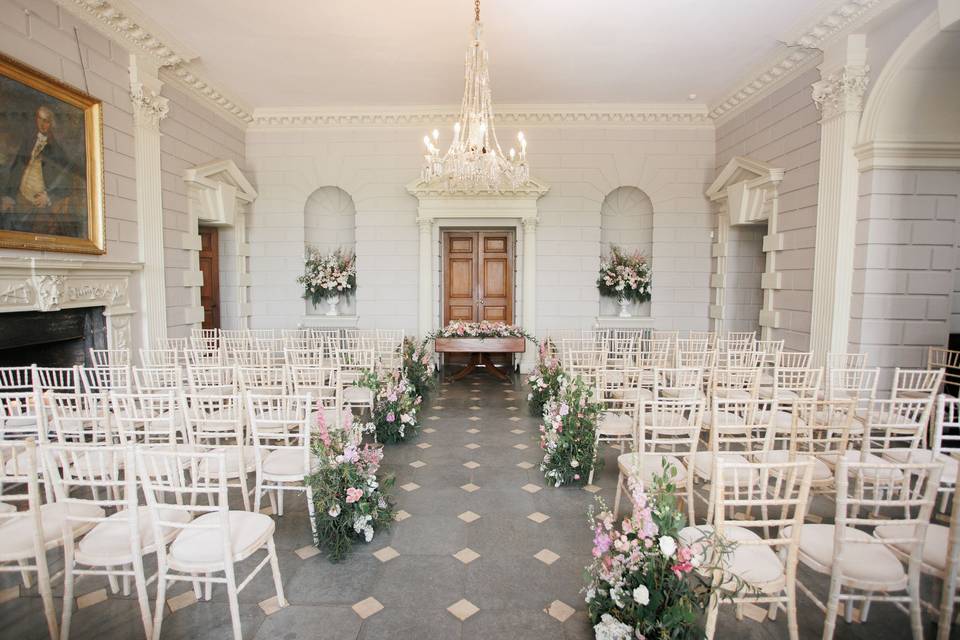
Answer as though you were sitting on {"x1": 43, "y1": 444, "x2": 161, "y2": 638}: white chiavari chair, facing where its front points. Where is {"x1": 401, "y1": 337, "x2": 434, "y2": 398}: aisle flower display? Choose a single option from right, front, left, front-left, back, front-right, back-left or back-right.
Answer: front

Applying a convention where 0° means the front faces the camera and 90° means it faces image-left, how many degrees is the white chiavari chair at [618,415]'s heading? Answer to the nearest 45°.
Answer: approximately 180°

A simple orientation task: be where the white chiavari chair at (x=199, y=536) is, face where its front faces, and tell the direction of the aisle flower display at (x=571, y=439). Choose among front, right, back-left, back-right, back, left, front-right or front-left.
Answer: front-right

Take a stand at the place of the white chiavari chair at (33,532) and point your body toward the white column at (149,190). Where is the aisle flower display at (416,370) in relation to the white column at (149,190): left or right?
right

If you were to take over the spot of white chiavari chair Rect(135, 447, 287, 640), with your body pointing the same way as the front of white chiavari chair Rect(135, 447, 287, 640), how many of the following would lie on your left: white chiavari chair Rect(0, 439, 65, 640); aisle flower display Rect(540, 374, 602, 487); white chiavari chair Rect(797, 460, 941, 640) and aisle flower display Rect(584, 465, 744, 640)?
1

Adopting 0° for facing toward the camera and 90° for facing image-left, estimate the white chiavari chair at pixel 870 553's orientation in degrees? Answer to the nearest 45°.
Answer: approximately 135°

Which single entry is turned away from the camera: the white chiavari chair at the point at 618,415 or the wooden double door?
the white chiavari chair

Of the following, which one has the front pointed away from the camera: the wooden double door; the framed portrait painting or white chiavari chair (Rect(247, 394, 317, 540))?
the white chiavari chair

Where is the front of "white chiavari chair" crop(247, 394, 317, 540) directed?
away from the camera

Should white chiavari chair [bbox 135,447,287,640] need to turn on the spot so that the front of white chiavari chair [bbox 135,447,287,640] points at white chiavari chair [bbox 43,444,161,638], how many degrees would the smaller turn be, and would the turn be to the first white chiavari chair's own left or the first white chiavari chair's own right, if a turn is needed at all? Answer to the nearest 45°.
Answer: approximately 90° to the first white chiavari chair's own left

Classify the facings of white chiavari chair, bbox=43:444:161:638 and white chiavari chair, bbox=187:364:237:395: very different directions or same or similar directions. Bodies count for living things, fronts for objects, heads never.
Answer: same or similar directions

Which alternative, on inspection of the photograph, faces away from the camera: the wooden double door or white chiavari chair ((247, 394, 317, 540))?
the white chiavari chair

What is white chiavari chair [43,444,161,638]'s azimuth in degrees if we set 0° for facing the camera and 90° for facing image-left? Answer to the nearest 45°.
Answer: approximately 225°

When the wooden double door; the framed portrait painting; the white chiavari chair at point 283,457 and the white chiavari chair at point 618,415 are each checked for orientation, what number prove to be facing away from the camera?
2

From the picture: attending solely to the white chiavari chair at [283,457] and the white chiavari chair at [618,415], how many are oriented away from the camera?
2

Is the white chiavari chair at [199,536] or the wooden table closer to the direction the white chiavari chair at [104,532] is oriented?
the wooden table

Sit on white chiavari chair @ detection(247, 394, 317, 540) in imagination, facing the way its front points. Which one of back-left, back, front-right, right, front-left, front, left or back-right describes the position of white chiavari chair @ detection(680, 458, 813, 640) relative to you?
back-right

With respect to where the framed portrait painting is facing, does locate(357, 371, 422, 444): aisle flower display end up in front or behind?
in front

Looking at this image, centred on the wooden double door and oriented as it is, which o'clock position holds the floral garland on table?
The floral garland on table is roughly at 12 o'clock from the wooden double door.

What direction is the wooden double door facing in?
toward the camera

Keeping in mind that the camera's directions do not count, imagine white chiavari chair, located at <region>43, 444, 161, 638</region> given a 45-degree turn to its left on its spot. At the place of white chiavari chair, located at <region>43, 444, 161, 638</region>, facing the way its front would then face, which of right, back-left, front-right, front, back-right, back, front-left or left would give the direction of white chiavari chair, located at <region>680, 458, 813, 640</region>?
back-right

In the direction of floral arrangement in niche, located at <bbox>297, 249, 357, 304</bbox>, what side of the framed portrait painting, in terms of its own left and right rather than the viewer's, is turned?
left
